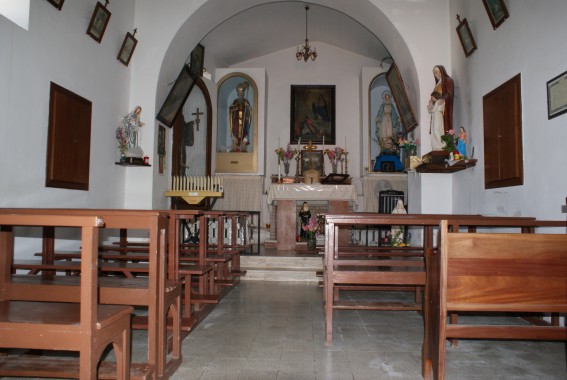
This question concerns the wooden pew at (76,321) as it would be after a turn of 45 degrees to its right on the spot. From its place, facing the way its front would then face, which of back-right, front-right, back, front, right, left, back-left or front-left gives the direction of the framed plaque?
front-right

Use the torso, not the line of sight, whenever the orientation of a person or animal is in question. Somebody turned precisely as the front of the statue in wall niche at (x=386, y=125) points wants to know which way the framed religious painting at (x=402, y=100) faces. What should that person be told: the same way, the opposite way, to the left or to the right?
to the right

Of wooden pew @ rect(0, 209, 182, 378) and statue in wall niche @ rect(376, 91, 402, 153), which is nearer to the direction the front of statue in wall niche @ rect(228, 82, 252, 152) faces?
the wooden pew

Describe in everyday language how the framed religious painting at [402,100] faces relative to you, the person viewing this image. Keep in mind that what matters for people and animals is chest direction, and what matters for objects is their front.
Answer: facing to the left of the viewer

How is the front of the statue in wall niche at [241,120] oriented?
toward the camera

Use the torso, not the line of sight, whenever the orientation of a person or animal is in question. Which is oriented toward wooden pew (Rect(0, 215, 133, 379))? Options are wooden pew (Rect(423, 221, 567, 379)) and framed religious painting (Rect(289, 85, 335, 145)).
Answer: the framed religious painting

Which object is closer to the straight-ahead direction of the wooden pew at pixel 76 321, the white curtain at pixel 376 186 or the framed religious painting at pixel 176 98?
the framed religious painting

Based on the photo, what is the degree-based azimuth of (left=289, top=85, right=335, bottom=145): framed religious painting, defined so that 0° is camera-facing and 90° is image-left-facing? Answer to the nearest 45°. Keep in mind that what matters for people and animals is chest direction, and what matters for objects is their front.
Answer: approximately 0°

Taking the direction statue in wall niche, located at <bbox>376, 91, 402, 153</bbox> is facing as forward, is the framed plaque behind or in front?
in front

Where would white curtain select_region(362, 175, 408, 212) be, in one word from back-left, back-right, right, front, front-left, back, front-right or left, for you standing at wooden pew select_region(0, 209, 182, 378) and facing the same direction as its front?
front-right

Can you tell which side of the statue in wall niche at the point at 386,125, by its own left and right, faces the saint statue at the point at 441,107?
front

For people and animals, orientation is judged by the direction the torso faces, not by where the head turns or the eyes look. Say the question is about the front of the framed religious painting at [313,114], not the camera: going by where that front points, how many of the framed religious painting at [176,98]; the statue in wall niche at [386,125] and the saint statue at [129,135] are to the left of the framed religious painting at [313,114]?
1

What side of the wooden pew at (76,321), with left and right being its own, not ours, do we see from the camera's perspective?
back

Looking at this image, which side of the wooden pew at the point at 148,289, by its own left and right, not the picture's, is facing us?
back

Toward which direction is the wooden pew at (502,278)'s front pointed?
away from the camera

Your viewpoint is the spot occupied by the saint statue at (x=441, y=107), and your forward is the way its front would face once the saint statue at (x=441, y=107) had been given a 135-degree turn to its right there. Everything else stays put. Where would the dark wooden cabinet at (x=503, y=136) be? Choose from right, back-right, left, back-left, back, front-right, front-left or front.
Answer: back-right

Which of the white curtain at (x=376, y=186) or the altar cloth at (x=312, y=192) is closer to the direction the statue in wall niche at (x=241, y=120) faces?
the altar cloth
